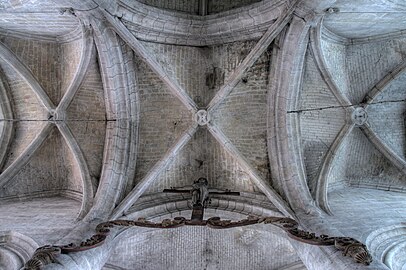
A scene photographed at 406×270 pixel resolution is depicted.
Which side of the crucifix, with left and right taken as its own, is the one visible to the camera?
front
